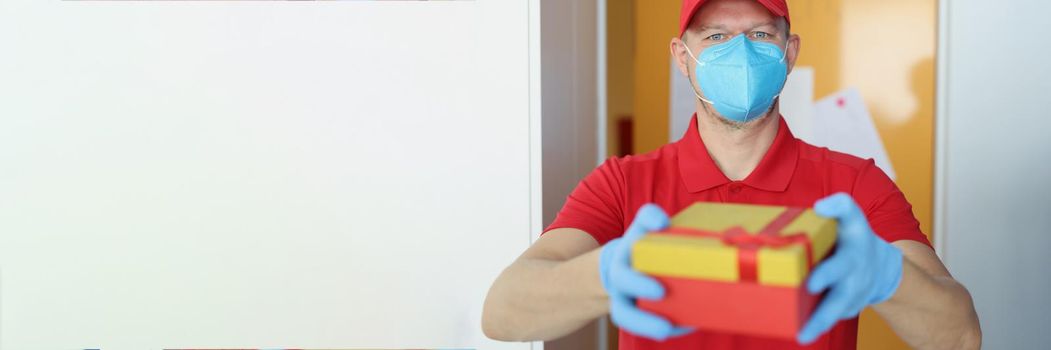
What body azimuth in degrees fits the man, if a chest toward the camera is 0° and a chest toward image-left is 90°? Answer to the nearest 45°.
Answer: approximately 0°

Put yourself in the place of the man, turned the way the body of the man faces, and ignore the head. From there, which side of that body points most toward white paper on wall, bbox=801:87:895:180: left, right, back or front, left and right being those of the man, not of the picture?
back
